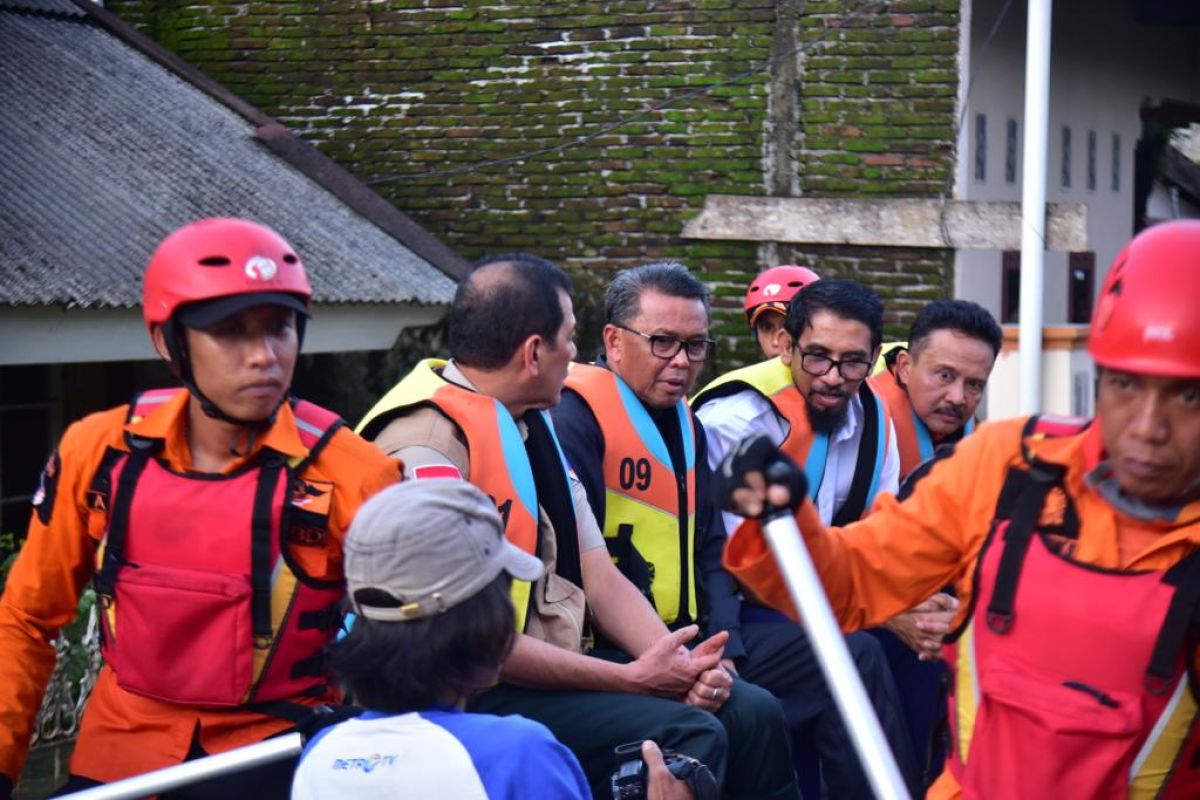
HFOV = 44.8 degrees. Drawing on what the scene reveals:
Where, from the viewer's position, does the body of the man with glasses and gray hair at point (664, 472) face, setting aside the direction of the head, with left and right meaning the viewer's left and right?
facing the viewer and to the right of the viewer

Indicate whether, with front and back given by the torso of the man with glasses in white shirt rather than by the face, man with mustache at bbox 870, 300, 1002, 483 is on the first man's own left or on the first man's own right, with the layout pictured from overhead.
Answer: on the first man's own left

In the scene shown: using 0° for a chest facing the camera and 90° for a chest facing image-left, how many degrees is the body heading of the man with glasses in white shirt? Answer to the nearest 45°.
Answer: approximately 315°

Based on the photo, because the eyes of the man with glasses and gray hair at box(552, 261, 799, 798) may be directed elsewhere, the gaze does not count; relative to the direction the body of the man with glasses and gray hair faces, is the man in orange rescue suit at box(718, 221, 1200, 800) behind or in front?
in front

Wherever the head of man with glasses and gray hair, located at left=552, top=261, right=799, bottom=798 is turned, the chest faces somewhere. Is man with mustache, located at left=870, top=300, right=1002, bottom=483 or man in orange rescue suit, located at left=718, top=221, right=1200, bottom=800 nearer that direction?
the man in orange rescue suit

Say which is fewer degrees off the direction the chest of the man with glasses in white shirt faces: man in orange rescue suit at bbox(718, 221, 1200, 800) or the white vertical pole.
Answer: the man in orange rescue suit

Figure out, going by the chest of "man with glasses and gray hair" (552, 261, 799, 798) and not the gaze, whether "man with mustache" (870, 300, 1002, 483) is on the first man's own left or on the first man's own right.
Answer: on the first man's own left

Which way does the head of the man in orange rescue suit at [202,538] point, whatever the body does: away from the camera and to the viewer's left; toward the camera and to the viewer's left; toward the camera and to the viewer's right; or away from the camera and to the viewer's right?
toward the camera and to the viewer's right

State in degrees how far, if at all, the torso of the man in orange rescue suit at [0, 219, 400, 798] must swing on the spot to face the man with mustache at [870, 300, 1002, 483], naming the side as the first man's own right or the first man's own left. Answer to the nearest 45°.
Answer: approximately 135° to the first man's own left

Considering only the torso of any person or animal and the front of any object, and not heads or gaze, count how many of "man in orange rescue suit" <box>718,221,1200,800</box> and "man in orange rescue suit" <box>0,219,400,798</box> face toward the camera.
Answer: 2

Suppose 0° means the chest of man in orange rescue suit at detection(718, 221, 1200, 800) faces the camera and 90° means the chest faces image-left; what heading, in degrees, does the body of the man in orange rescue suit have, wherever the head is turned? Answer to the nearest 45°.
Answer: approximately 0°
